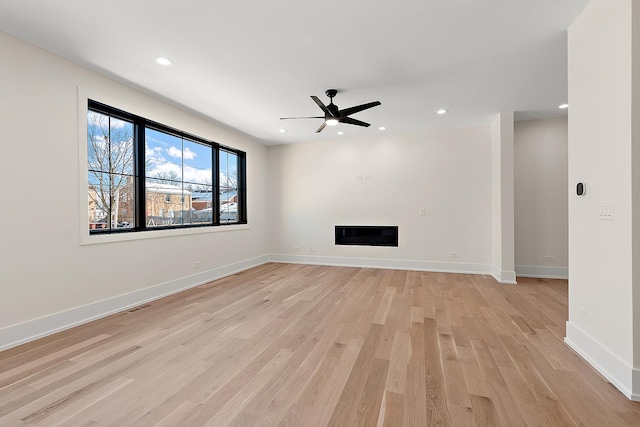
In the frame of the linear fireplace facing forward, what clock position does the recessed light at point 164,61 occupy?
The recessed light is roughly at 1 o'clock from the linear fireplace.

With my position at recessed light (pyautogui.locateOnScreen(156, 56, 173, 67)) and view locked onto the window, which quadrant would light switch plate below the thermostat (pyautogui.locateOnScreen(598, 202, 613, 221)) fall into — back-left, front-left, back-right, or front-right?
back-right

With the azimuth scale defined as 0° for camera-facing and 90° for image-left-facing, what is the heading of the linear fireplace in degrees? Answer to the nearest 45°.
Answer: approximately 0°

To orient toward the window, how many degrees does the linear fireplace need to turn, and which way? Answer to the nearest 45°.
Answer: approximately 45° to its right

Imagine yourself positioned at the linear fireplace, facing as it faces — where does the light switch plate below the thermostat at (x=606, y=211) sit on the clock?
The light switch plate below the thermostat is roughly at 11 o'clock from the linear fireplace.
